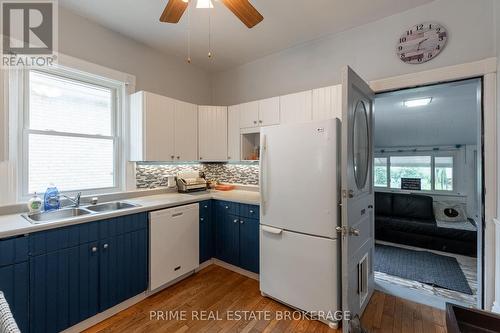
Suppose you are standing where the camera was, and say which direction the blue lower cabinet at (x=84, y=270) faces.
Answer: facing the viewer and to the right of the viewer

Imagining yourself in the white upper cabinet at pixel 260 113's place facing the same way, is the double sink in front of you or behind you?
in front

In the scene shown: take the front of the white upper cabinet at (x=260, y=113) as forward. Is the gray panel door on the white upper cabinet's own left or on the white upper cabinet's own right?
on the white upper cabinet's own left

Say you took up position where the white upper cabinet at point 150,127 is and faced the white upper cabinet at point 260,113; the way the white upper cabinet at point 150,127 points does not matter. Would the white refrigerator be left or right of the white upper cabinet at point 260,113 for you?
right

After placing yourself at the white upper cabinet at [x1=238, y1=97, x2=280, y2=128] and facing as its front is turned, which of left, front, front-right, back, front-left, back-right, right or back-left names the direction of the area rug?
back-left

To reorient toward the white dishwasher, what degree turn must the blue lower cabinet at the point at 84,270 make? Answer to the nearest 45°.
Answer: approximately 45° to its left

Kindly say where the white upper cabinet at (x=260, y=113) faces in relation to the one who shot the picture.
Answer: facing the viewer and to the left of the viewer

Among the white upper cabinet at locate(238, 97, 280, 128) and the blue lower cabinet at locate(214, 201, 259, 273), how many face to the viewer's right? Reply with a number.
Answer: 0

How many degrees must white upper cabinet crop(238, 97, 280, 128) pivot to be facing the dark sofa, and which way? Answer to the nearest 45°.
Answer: approximately 180°

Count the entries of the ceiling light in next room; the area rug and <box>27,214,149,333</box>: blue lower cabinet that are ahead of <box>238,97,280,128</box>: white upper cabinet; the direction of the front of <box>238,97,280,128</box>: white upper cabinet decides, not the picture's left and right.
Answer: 1
